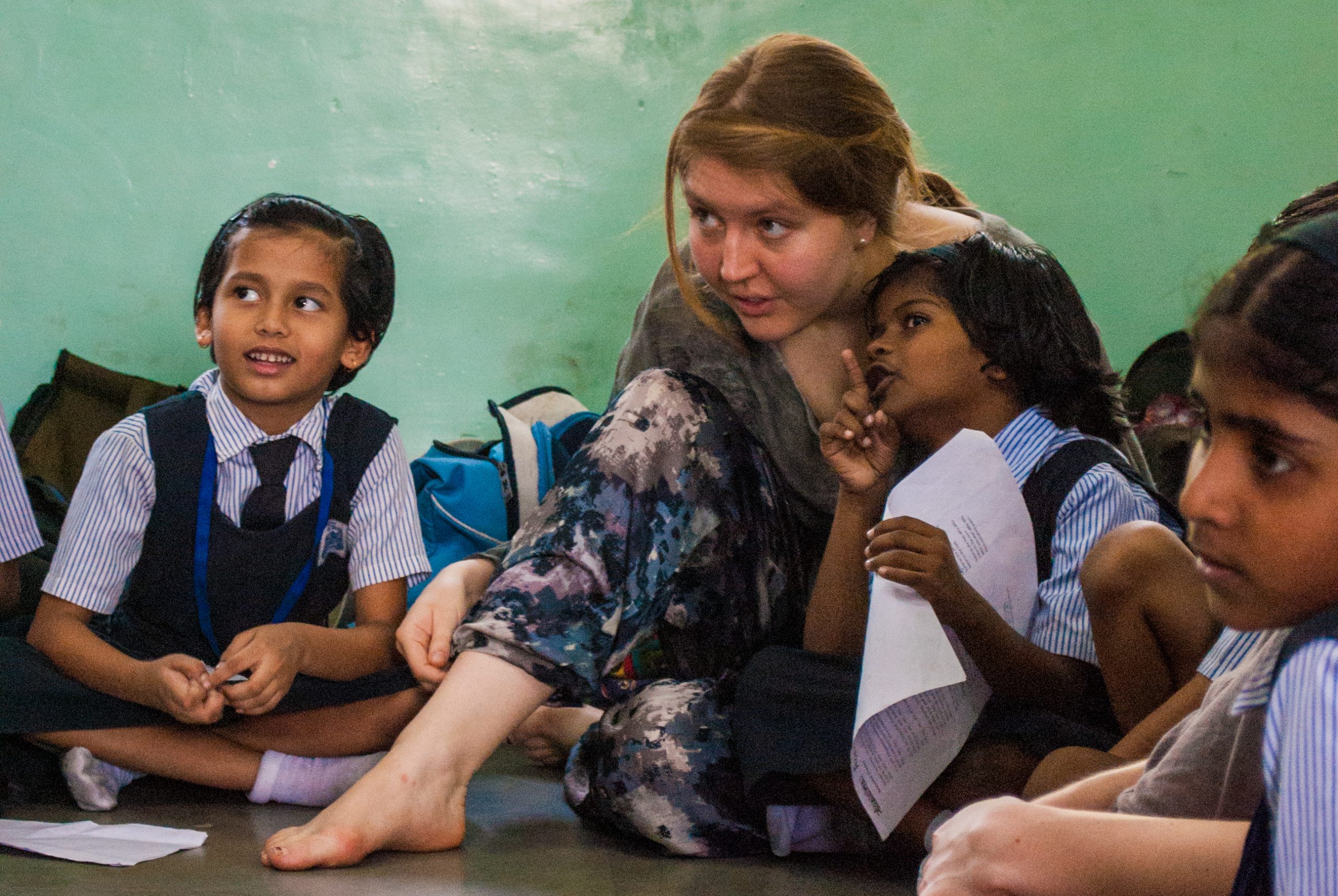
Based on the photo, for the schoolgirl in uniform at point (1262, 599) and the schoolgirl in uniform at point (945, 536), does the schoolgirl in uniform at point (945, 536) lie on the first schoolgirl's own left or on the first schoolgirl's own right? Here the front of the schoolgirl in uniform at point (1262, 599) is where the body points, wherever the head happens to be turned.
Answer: on the first schoolgirl's own right

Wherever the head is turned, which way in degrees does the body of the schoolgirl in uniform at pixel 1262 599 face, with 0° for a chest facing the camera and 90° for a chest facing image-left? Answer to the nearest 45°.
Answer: approximately 90°

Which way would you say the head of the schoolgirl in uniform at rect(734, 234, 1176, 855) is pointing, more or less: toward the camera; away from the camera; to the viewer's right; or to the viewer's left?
to the viewer's left

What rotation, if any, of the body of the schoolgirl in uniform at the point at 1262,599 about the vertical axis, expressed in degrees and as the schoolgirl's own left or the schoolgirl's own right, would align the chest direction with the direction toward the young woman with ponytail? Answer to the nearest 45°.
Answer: approximately 45° to the schoolgirl's own right

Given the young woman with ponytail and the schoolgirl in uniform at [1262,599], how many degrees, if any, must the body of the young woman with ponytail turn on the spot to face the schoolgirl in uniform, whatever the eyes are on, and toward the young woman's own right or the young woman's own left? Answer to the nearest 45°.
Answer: approximately 45° to the young woman's own left

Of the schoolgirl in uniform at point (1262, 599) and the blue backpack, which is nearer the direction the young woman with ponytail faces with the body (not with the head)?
the schoolgirl in uniform

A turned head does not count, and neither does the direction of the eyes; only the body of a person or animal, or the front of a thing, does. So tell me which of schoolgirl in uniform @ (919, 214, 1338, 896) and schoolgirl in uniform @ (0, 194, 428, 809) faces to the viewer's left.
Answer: schoolgirl in uniform @ (919, 214, 1338, 896)

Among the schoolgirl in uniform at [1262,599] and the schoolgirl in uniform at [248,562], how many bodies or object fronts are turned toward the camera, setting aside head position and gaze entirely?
1

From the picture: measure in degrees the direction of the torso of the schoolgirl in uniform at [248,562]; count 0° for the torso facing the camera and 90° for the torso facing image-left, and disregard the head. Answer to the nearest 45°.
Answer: approximately 0°

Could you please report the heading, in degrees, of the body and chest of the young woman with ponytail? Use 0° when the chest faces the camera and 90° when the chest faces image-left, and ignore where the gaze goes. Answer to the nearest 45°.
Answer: approximately 45°
